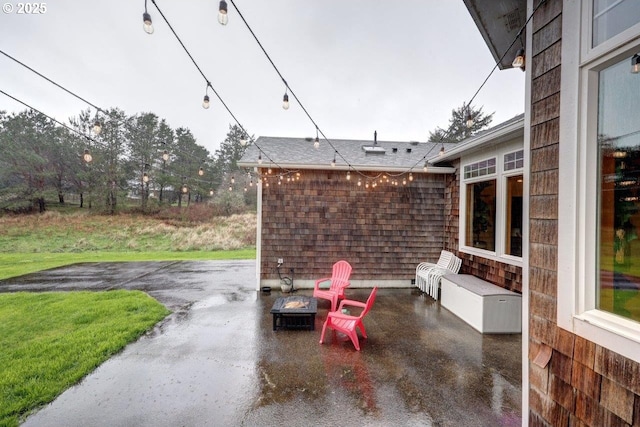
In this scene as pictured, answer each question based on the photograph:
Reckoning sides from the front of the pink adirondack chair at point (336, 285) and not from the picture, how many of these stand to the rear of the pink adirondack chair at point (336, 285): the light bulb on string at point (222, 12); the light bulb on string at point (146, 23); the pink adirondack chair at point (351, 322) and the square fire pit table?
0

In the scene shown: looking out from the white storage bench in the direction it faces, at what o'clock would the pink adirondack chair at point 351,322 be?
The pink adirondack chair is roughly at 12 o'clock from the white storage bench.

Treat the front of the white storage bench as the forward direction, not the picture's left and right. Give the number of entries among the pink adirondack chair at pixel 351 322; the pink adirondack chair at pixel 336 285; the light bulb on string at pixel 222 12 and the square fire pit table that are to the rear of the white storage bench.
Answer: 0

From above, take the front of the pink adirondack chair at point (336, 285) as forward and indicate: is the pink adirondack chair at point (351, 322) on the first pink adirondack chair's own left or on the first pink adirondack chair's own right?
on the first pink adirondack chair's own left

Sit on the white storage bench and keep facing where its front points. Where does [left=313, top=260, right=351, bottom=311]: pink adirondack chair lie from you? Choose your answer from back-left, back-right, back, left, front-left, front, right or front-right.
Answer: front-right

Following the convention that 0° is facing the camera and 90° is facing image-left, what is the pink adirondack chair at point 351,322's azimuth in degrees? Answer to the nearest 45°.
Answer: approximately 90°

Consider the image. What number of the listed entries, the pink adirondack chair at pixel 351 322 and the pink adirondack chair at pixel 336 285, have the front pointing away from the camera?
0

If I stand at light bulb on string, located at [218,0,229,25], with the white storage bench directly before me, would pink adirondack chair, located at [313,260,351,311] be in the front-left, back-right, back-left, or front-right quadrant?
front-left

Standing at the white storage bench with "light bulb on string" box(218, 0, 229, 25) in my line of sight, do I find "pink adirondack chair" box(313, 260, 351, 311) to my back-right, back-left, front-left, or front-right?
front-right

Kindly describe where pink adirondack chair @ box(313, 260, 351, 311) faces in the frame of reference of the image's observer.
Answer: facing the viewer and to the left of the viewer

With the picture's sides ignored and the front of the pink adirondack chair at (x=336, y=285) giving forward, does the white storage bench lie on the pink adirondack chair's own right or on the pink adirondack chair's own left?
on the pink adirondack chair's own left

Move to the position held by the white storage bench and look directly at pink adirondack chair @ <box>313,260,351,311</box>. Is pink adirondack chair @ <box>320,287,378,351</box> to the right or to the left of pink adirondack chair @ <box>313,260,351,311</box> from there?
left

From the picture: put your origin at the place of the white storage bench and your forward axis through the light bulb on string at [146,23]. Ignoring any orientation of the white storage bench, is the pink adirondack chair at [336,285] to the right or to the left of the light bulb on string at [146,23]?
right

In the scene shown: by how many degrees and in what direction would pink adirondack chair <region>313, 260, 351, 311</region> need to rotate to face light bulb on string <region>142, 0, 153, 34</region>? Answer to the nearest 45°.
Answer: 0° — it already faces it

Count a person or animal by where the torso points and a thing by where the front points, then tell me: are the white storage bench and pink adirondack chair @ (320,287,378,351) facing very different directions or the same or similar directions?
same or similar directions

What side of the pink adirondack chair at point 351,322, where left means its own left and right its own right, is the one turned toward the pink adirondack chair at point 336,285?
right
